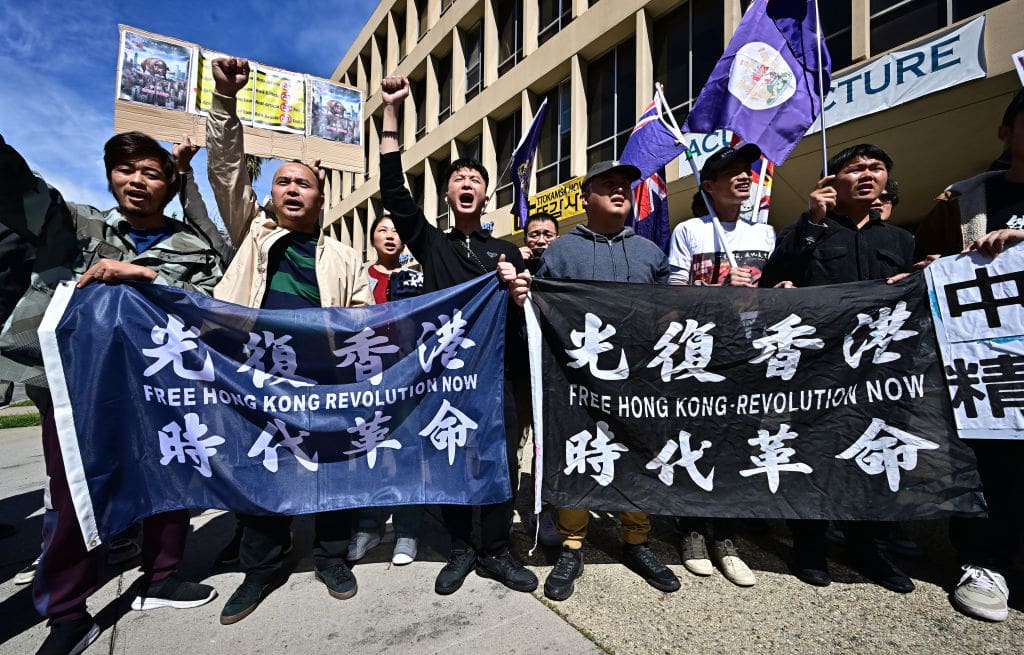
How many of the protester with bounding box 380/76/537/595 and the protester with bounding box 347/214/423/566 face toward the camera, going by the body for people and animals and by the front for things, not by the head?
2

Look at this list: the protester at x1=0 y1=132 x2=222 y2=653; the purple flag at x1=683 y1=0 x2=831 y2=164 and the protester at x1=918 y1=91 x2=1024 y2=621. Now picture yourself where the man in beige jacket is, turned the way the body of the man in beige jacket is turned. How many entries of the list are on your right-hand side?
1

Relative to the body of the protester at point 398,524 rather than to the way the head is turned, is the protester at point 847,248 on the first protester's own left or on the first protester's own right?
on the first protester's own left

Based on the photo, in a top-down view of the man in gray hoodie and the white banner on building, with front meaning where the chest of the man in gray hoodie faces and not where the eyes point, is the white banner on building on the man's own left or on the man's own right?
on the man's own left

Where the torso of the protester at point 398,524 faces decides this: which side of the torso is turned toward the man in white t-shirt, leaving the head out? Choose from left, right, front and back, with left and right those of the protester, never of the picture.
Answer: left

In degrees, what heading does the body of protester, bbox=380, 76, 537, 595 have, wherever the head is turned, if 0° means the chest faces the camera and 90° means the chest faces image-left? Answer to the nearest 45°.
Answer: approximately 0°

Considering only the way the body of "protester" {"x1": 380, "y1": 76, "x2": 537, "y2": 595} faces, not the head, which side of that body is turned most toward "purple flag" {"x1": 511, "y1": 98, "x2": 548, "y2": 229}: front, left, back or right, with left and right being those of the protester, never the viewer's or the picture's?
back
